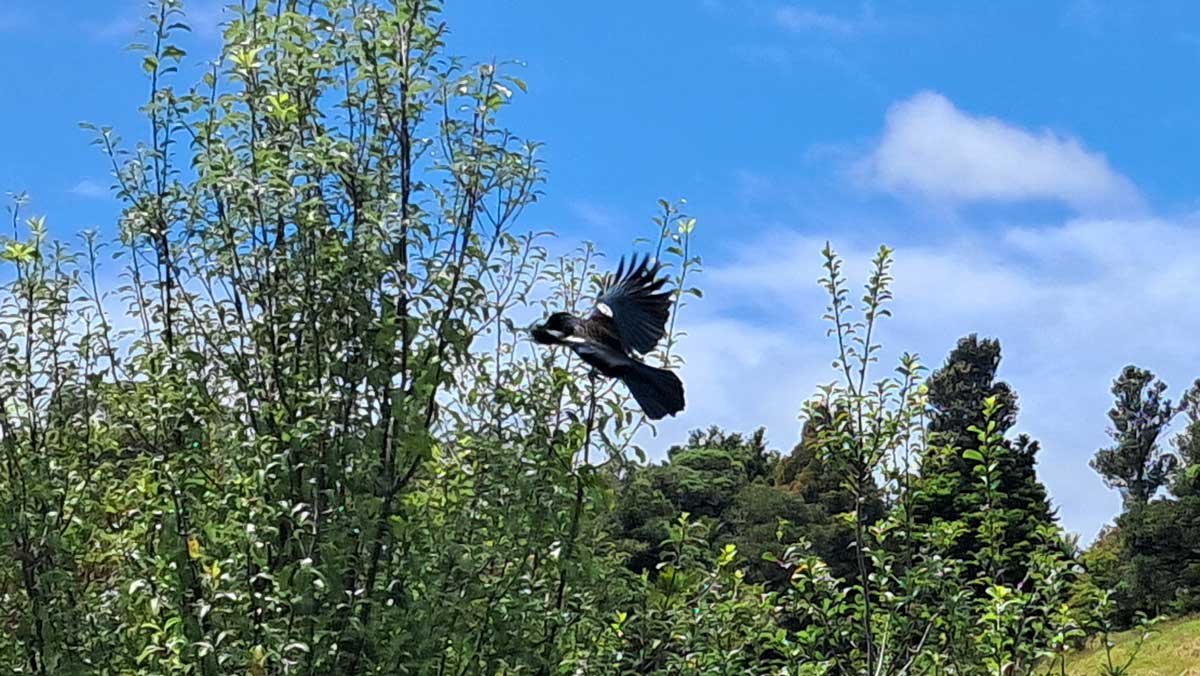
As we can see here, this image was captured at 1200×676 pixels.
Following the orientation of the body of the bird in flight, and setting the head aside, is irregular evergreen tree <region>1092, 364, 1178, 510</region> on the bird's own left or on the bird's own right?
on the bird's own right

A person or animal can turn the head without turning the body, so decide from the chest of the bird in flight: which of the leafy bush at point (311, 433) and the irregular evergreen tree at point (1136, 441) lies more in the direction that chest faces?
the leafy bush

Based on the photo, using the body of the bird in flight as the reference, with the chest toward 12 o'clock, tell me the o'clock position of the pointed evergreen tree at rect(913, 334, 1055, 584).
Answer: The pointed evergreen tree is roughly at 4 o'clock from the bird in flight.

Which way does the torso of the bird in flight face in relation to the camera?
to the viewer's left

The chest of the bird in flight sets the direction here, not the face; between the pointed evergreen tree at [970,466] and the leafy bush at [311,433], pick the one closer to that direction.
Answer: the leafy bush

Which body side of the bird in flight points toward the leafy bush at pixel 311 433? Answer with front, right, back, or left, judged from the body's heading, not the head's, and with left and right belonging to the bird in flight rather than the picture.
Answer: front
